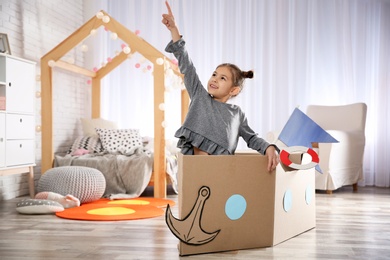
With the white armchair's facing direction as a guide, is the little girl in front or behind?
in front

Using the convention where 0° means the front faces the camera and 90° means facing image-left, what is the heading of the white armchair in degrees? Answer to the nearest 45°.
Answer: approximately 45°

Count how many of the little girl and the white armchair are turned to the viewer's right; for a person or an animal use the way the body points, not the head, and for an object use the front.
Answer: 0

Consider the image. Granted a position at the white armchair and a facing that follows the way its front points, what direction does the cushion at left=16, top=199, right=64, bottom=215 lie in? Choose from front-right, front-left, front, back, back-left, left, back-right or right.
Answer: front

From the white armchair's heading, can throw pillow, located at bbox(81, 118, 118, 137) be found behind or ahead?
ahead

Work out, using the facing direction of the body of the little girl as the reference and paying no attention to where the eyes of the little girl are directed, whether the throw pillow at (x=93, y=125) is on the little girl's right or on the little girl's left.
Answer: on the little girl's right

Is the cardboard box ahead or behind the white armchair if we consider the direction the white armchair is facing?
ahead

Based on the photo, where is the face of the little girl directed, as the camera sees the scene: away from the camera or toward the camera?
toward the camera

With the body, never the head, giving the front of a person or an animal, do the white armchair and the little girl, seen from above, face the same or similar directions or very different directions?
same or similar directions

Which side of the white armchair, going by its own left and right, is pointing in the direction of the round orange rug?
front
